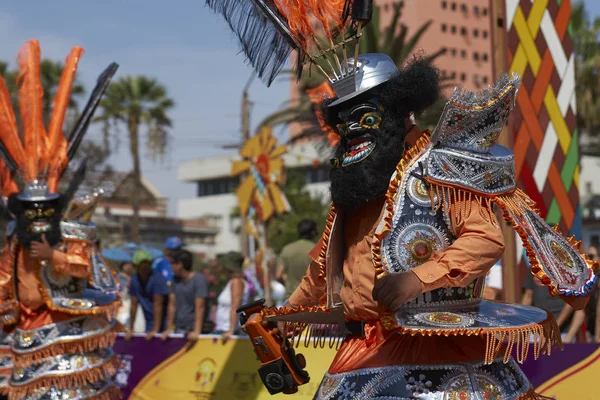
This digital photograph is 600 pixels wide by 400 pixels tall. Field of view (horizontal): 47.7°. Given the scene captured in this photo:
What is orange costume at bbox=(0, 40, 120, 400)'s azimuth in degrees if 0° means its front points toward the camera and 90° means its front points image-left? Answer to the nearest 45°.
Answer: approximately 0°

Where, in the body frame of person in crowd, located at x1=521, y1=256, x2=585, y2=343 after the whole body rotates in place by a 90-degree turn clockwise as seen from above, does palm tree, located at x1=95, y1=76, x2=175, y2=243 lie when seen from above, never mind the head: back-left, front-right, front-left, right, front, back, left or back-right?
front-right

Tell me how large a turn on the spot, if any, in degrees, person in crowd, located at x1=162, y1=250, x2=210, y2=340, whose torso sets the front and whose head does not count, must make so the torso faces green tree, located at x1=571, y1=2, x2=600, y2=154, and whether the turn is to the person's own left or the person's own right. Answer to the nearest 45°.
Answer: approximately 180°

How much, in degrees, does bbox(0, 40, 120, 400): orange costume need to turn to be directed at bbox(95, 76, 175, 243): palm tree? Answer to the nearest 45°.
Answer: approximately 180°

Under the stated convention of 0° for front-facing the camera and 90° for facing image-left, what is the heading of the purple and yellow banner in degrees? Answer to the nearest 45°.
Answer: approximately 0°

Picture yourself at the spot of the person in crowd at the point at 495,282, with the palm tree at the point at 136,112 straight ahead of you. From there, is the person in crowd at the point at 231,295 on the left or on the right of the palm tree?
left

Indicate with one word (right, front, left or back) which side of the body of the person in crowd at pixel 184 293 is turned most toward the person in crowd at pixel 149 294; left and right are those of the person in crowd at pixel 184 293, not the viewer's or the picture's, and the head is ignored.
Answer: right

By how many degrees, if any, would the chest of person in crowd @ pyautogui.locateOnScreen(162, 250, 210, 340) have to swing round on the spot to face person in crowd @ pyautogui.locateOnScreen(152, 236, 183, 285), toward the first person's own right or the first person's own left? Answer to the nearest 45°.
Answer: approximately 135° to the first person's own right

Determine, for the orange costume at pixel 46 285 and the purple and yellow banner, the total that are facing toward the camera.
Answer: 2

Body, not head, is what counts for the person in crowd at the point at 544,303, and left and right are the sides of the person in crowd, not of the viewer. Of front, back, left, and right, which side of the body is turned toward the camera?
front

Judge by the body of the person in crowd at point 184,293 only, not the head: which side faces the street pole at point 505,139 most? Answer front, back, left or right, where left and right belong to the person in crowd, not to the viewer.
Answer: left

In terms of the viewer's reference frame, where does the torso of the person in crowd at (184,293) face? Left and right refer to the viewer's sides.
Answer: facing the viewer and to the left of the viewer

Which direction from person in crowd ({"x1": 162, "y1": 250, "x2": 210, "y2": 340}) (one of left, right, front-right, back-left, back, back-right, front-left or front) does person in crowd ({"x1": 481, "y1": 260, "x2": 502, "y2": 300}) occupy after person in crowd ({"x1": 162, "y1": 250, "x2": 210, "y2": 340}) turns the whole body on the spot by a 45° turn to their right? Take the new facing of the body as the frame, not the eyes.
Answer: back-left

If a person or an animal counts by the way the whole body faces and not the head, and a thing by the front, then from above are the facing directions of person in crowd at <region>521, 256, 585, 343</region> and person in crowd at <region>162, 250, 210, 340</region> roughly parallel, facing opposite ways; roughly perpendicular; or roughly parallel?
roughly parallel

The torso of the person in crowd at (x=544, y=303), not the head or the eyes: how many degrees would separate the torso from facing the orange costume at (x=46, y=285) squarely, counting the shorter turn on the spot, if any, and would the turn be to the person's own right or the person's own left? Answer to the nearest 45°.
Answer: approximately 90° to the person's own right

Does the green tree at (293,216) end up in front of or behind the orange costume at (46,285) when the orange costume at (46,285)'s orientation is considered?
behind
